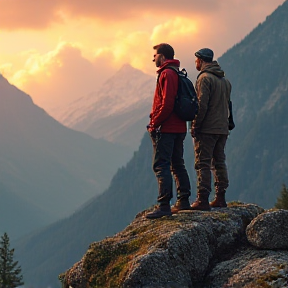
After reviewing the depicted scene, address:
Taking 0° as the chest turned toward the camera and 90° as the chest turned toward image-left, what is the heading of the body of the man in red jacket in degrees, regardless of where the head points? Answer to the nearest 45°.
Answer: approximately 90°

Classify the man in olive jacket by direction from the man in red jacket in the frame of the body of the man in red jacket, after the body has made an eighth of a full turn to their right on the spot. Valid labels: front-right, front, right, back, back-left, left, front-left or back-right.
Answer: right

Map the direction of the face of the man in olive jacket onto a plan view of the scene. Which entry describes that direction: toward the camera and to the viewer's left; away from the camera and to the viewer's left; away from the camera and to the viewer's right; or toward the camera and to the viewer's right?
away from the camera and to the viewer's left

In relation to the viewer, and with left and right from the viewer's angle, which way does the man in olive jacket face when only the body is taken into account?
facing away from the viewer and to the left of the viewer

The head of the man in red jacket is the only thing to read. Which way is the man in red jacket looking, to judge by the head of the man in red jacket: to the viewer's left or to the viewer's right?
to the viewer's left
